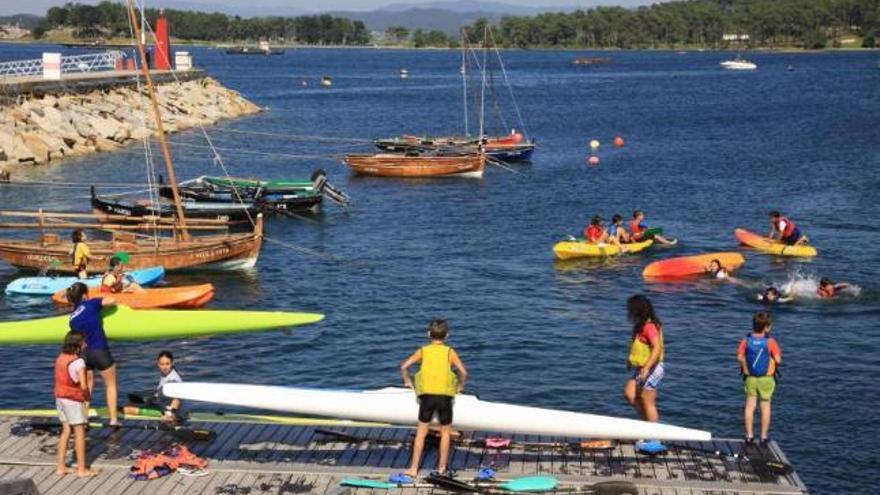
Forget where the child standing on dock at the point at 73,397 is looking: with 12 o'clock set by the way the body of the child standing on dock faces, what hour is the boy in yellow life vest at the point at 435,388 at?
The boy in yellow life vest is roughly at 2 o'clock from the child standing on dock.

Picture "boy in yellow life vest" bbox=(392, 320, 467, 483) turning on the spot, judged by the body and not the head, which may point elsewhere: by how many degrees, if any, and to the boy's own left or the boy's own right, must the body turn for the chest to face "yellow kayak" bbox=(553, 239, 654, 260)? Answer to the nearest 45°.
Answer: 0° — they already face it

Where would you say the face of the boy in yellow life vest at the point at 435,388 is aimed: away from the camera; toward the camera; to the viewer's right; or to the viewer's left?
away from the camera

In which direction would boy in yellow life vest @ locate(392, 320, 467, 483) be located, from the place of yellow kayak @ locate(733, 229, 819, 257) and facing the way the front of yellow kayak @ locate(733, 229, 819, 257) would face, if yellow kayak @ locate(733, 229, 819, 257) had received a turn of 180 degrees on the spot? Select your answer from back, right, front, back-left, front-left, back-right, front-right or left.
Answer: right

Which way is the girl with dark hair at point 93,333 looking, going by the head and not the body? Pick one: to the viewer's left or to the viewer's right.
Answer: to the viewer's left

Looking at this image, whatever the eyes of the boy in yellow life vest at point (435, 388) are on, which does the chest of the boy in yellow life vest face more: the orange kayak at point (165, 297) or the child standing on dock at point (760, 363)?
the orange kayak

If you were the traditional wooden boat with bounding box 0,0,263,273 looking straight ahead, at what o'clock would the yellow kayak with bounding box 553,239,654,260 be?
The yellow kayak is roughly at 12 o'clock from the traditional wooden boat.

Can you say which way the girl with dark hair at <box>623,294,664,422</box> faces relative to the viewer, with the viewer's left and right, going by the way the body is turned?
facing to the left of the viewer

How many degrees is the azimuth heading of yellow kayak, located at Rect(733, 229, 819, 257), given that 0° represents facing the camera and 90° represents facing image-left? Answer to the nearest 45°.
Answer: approximately 90°

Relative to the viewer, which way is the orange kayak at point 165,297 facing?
to the viewer's right

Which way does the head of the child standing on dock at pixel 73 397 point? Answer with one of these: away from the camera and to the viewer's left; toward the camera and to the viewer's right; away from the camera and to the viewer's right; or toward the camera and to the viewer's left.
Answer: away from the camera and to the viewer's right

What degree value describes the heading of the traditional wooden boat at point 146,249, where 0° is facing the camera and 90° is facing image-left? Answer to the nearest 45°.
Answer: approximately 270°

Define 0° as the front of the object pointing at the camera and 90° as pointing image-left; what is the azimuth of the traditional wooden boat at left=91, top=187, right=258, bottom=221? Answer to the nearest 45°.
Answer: approximately 90°

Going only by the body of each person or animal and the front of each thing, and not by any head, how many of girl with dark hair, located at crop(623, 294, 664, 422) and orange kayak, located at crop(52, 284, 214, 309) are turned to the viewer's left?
1

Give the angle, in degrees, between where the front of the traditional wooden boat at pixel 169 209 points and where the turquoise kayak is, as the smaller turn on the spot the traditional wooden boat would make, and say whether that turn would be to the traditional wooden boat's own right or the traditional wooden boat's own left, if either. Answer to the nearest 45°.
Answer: approximately 90° to the traditional wooden boat's own left

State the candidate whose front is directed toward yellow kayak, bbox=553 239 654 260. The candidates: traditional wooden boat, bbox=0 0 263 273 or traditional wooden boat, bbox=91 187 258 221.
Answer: traditional wooden boat, bbox=0 0 263 273
